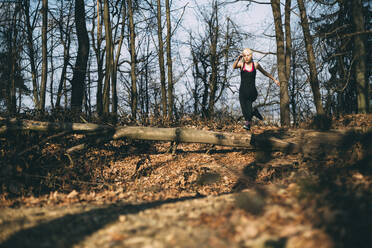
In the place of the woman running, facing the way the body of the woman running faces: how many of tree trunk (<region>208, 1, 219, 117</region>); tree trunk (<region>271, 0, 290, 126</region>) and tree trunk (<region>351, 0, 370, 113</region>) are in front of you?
0

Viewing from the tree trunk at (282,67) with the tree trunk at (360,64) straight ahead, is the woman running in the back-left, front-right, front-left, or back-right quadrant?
back-right

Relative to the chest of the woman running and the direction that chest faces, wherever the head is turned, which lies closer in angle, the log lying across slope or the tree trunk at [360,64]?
the log lying across slope

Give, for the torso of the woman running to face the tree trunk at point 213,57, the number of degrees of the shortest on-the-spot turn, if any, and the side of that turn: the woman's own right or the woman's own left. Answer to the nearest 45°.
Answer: approximately 180°

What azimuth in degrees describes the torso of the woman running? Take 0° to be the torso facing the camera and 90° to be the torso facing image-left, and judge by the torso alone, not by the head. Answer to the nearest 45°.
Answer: approximately 0°

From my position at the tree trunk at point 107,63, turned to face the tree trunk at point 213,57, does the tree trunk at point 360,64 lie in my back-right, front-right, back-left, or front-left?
front-right

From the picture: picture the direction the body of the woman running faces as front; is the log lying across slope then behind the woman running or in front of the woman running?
in front

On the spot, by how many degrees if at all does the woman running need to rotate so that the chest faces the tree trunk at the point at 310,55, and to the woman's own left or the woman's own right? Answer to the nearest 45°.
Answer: approximately 135° to the woman's own left

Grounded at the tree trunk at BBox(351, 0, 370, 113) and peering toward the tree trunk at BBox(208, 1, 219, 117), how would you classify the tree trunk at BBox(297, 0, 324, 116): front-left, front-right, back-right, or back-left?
front-left

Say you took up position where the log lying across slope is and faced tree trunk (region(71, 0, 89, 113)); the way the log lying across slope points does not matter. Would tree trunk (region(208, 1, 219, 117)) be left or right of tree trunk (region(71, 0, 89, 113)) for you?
right
